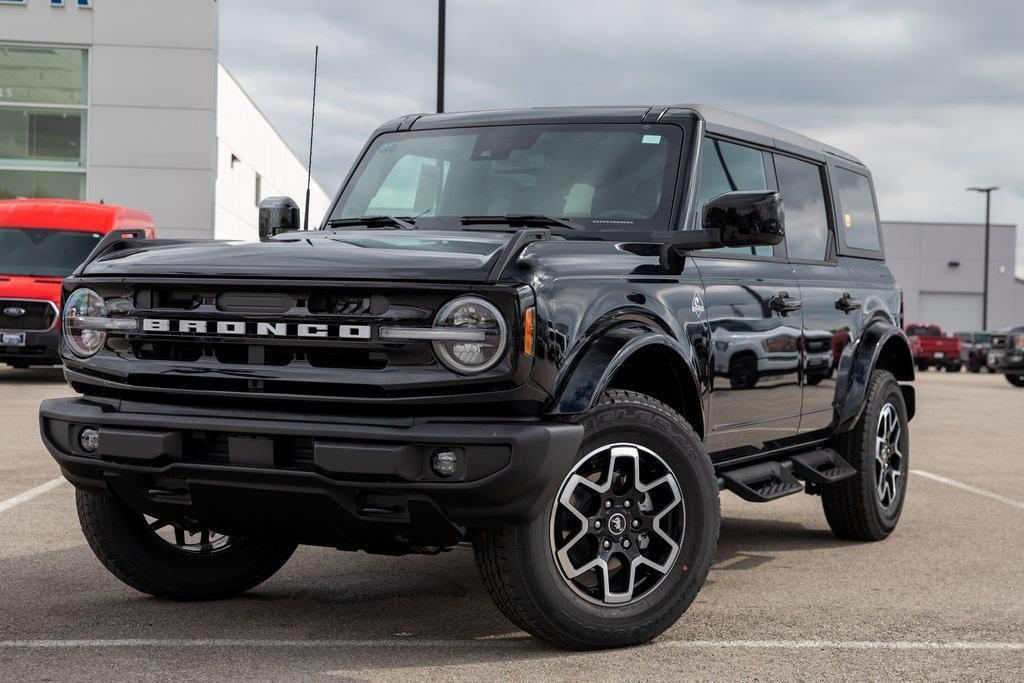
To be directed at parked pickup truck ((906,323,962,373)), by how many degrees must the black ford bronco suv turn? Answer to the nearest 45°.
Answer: approximately 135° to its right

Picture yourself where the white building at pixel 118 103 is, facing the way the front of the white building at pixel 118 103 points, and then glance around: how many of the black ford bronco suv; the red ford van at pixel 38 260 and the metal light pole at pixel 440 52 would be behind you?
0

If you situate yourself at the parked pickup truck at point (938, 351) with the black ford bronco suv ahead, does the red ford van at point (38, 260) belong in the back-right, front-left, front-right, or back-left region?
front-right

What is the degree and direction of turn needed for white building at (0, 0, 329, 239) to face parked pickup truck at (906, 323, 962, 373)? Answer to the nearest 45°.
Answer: approximately 90° to its left

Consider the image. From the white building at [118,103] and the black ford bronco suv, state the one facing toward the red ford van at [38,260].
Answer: the white building

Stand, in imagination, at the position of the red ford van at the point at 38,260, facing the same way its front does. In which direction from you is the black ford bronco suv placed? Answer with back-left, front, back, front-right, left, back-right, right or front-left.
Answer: front-left

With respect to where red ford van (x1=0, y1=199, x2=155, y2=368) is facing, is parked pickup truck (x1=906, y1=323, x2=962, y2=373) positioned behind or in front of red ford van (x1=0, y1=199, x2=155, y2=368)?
behind

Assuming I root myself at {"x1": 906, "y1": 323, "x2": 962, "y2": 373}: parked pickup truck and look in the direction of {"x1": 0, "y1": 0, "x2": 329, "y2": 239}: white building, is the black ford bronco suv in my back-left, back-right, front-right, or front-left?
front-left

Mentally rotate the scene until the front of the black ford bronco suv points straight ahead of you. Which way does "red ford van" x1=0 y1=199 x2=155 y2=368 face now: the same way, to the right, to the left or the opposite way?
the same way

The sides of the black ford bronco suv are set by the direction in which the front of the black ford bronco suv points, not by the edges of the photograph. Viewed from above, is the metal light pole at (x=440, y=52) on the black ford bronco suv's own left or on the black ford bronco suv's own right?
on the black ford bronco suv's own right

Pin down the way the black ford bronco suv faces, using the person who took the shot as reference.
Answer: facing the viewer and to the left of the viewer

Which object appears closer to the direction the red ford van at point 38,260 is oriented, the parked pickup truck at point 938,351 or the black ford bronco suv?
the black ford bronco suv

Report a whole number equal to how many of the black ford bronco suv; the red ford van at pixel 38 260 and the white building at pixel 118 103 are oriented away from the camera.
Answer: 0

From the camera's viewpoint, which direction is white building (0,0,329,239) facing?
toward the camera

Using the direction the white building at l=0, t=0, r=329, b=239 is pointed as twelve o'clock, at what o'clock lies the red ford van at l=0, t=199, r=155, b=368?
The red ford van is roughly at 12 o'clock from the white building.

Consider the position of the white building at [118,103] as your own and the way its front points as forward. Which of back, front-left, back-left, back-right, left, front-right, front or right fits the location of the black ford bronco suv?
front

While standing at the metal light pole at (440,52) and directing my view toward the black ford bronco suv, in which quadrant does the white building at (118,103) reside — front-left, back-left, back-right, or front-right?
back-right

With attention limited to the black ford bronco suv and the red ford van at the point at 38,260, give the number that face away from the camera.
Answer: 0
